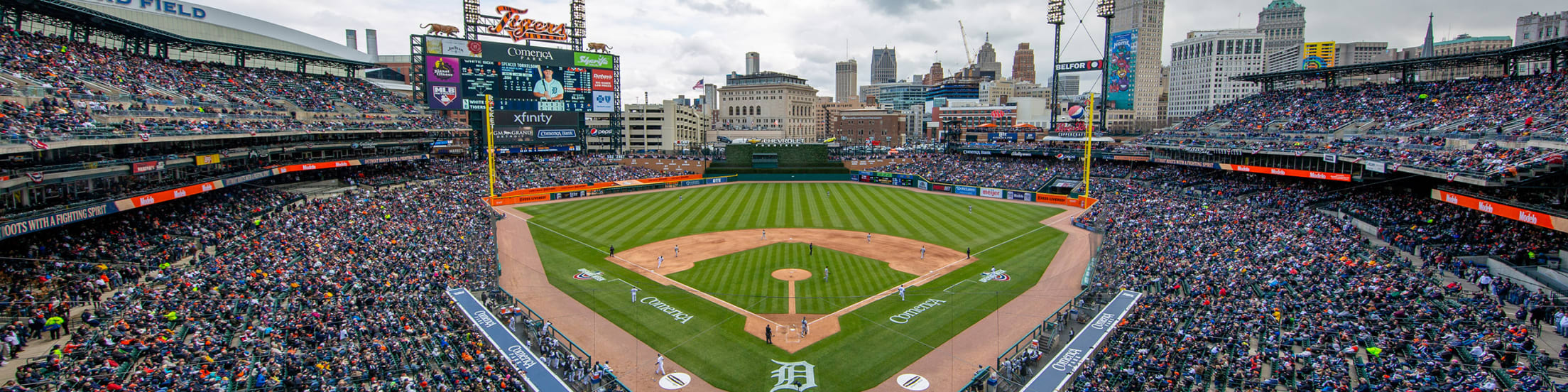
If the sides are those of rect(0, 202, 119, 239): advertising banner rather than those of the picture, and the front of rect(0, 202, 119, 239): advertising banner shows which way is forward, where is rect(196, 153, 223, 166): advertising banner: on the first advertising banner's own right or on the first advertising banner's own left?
on the first advertising banner's own left

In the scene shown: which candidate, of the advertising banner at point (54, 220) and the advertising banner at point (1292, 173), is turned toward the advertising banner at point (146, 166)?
the advertising banner at point (1292, 173)

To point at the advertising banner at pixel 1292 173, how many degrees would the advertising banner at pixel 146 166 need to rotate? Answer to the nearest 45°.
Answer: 0° — it already faces it

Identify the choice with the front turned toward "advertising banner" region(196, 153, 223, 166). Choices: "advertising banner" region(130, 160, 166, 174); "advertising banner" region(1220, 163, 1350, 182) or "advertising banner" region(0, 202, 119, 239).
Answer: "advertising banner" region(1220, 163, 1350, 182)

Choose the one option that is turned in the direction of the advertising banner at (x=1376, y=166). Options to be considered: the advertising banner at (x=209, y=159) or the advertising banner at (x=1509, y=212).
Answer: the advertising banner at (x=209, y=159)

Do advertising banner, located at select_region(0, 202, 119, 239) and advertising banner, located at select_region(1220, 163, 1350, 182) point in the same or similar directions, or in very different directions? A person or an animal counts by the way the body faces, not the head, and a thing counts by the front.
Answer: very different directions
